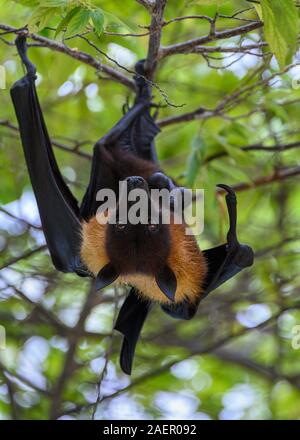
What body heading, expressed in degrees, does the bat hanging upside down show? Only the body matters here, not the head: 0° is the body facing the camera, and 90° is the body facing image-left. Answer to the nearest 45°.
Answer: approximately 0°
